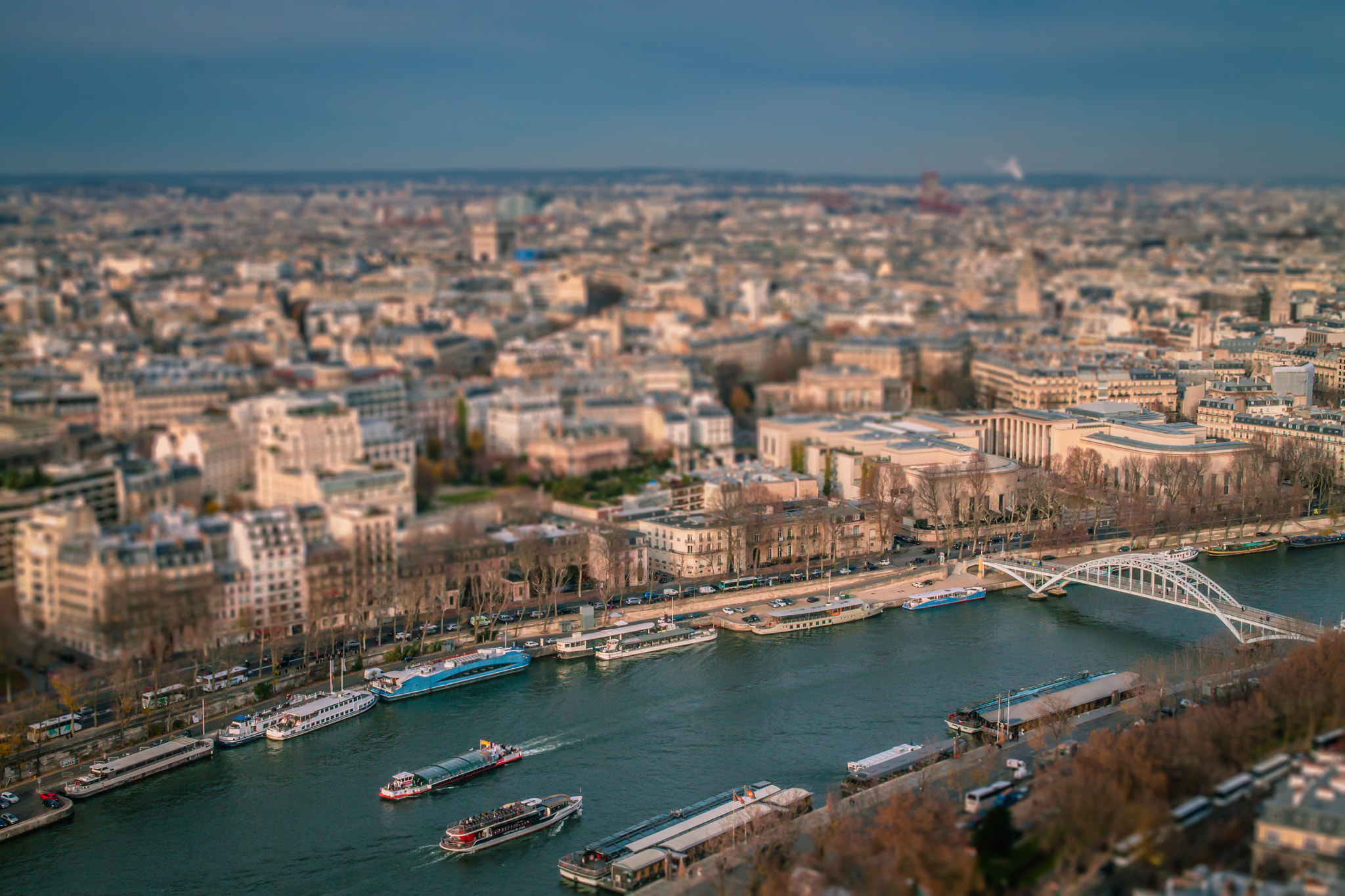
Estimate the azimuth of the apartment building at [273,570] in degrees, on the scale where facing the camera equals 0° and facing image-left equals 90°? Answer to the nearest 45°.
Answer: approximately 0°

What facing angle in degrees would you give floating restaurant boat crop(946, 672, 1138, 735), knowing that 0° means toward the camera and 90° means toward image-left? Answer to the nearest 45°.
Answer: approximately 45°

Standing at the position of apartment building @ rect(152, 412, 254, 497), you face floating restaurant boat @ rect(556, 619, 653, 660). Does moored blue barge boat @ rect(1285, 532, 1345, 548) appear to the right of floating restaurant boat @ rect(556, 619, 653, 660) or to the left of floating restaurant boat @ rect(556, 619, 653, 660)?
left

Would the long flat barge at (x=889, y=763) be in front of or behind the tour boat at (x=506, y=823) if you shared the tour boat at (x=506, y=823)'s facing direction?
in front

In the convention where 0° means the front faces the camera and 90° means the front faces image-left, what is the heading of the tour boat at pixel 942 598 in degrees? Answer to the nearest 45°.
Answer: approximately 45°

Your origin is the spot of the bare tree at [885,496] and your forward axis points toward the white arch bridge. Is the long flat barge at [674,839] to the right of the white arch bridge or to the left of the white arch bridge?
right

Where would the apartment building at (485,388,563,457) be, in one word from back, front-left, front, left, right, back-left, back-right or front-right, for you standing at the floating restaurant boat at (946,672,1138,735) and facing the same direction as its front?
right

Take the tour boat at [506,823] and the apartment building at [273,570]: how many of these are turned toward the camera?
1
